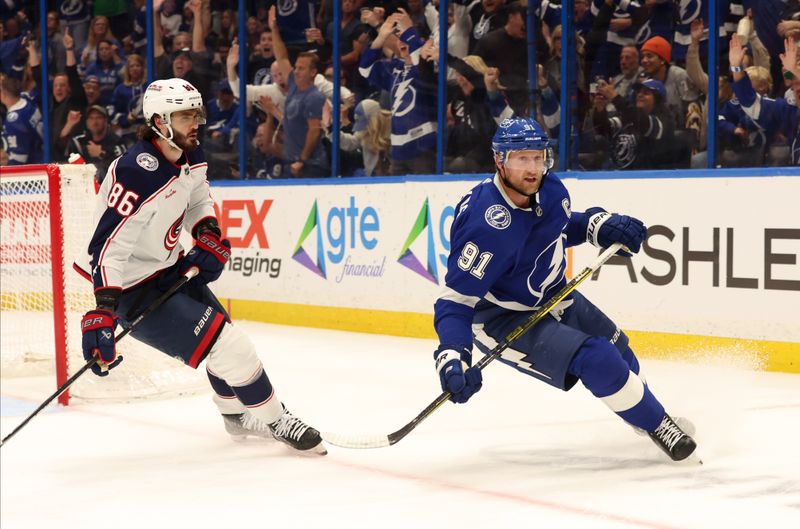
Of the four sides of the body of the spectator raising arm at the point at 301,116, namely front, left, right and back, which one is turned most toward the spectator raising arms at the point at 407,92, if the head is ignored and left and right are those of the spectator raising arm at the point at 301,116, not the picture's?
left

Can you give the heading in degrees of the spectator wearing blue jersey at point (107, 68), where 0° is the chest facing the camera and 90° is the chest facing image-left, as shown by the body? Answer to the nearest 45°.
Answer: approximately 0°

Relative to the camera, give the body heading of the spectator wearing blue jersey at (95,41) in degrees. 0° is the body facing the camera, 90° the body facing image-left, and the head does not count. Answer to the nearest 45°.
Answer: approximately 0°

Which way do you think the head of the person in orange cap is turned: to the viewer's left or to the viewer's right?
to the viewer's left
